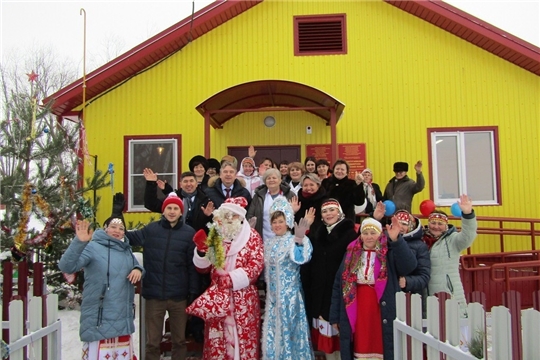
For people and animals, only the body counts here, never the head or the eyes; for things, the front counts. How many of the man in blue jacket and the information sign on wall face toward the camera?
2

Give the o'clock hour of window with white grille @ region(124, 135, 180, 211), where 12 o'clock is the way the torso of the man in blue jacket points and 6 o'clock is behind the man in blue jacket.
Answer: The window with white grille is roughly at 6 o'clock from the man in blue jacket.

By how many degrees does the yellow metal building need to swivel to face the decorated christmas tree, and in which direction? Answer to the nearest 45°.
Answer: approximately 45° to its right

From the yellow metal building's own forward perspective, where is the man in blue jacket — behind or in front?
in front

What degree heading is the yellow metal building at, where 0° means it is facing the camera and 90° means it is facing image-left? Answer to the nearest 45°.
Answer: approximately 0°

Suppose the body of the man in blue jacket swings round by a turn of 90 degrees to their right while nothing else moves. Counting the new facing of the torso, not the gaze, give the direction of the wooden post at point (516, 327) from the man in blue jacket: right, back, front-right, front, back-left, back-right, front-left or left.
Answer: back-left

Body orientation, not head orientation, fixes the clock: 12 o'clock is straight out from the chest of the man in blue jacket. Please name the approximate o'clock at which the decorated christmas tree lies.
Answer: The decorated christmas tree is roughly at 5 o'clock from the man in blue jacket.

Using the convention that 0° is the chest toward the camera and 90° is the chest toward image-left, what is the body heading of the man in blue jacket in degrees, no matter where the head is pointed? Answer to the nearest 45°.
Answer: approximately 0°

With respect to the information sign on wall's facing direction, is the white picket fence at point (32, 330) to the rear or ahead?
ahead

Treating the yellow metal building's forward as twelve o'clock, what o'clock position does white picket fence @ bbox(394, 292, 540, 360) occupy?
The white picket fence is roughly at 12 o'clock from the yellow metal building.
